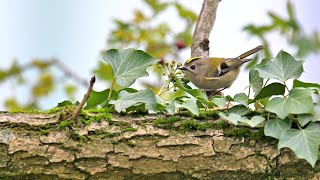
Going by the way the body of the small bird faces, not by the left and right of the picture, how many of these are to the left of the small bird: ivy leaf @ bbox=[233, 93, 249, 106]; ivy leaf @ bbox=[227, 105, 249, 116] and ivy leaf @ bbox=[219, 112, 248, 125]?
3

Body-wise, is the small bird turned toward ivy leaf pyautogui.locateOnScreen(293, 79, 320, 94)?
no

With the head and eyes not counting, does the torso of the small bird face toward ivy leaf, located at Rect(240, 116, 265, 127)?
no

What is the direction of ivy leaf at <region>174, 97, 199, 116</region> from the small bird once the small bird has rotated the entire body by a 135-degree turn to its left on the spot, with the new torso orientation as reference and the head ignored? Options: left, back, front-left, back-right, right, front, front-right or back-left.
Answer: back-right

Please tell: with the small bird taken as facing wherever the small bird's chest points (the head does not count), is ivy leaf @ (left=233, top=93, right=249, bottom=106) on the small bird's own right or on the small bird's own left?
on the small bird's own left

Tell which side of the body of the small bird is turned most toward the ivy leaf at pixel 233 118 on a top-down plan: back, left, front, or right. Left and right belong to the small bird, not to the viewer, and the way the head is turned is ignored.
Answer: left

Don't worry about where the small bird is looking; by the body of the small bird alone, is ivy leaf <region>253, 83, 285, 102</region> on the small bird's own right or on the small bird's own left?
on the small bird's own left

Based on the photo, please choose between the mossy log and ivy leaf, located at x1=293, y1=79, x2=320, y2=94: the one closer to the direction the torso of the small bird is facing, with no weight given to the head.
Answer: the mossy log

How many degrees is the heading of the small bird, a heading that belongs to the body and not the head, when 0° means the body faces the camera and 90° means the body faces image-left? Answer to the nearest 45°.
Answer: approximately 90°

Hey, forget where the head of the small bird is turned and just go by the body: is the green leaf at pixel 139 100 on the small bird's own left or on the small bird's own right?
on the small bird's own left

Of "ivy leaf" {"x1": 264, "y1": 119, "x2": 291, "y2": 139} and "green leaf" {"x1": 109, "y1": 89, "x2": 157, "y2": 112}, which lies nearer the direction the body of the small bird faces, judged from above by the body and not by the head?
the green leaf

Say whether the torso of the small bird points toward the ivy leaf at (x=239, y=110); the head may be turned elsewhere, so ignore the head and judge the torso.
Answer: no
